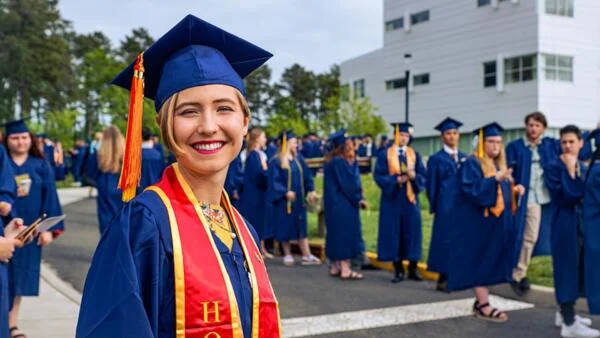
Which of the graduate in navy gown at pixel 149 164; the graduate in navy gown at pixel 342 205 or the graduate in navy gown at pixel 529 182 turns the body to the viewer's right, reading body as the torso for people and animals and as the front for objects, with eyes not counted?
the graduate in navy gown at pixel 342 205

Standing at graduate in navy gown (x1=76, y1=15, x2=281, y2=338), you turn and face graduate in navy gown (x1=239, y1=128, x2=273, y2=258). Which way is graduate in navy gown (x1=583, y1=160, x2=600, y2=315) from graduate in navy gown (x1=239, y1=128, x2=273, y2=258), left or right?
right

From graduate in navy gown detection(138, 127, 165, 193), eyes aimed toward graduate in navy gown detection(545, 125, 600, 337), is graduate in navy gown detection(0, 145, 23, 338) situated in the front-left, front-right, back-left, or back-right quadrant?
front-right

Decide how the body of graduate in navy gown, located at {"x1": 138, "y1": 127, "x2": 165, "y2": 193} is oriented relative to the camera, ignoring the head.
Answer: away from the camera

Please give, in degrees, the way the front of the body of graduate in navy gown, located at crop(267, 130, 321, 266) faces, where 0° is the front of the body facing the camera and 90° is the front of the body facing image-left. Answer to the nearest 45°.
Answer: approximately 315°

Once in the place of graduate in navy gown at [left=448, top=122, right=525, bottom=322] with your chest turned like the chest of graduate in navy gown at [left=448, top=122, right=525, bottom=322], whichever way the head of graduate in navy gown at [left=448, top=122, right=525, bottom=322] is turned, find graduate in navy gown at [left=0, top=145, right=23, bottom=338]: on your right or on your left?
on your right

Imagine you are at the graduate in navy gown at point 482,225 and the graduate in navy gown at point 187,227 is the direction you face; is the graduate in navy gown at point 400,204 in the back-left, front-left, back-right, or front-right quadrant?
back-right
